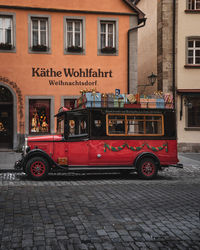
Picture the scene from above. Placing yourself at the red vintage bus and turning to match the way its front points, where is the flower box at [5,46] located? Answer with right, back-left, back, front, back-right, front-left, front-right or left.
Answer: front-right

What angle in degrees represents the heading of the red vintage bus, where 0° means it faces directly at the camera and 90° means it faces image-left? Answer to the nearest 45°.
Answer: approximately 90°
